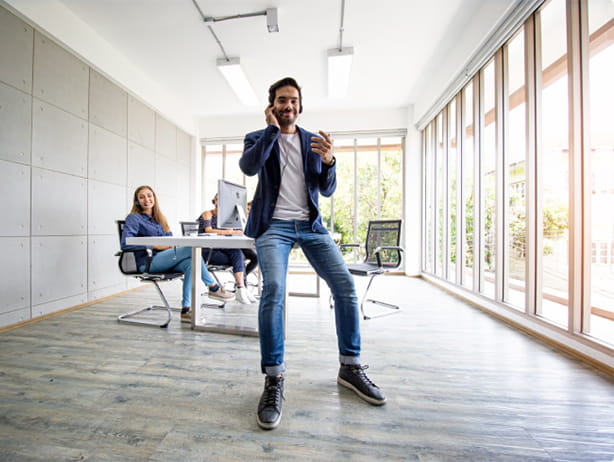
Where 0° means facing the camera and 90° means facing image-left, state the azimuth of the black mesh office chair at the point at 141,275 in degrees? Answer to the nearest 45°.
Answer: approximately 270°

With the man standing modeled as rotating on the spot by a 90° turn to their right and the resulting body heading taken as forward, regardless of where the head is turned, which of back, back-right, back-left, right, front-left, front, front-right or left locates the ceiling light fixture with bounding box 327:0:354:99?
right

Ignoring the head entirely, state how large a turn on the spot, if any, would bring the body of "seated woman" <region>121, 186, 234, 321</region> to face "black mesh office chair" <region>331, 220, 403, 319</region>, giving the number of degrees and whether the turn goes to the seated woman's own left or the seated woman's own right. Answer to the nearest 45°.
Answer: approximately 45° to the seated woman's own left

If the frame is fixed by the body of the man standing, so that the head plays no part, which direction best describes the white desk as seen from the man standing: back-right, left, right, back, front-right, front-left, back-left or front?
back-right

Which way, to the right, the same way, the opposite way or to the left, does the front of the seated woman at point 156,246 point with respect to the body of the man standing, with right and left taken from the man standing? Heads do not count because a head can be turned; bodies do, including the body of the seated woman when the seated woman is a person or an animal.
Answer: to the left

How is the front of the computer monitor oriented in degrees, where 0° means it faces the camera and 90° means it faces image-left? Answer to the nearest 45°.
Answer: approximately 135°
